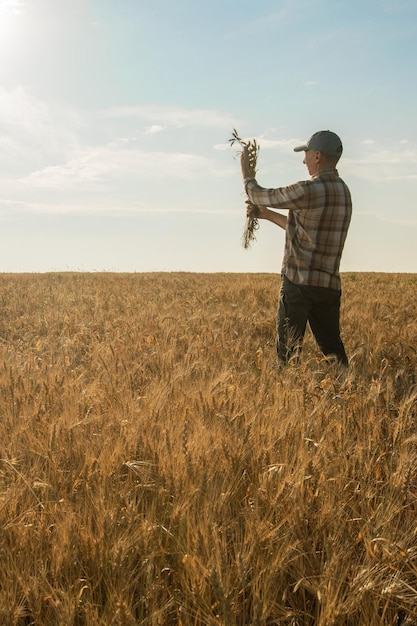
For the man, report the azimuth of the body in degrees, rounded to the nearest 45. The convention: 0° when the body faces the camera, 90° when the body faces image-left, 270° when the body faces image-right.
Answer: approximately 135°

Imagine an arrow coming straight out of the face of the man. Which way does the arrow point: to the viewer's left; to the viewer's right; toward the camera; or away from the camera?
to the viewer's left
